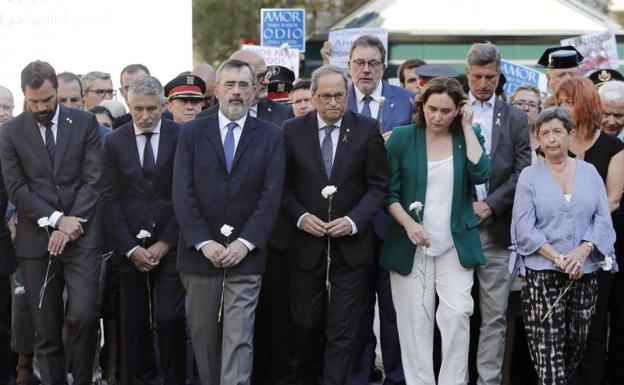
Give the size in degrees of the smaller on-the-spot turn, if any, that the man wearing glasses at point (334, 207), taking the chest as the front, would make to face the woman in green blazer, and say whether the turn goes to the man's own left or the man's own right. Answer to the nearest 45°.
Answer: approximately 90° to the man's own left

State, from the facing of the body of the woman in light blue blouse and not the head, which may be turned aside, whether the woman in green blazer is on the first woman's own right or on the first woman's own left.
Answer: on the first woman's own right

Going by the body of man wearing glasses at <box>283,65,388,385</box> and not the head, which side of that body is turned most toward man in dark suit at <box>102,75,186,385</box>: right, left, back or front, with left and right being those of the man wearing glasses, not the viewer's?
right

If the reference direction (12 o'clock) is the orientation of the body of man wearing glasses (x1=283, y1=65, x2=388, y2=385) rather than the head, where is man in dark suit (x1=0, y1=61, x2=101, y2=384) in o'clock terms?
The man in dark suit is roughly at 3 o'clock from the man wearing glasses.

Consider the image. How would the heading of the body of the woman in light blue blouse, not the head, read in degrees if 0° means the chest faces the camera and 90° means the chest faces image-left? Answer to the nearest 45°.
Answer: approximately 0°

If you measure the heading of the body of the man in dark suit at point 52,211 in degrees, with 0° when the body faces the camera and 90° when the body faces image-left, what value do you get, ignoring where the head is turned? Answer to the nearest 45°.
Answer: approximately 0°
